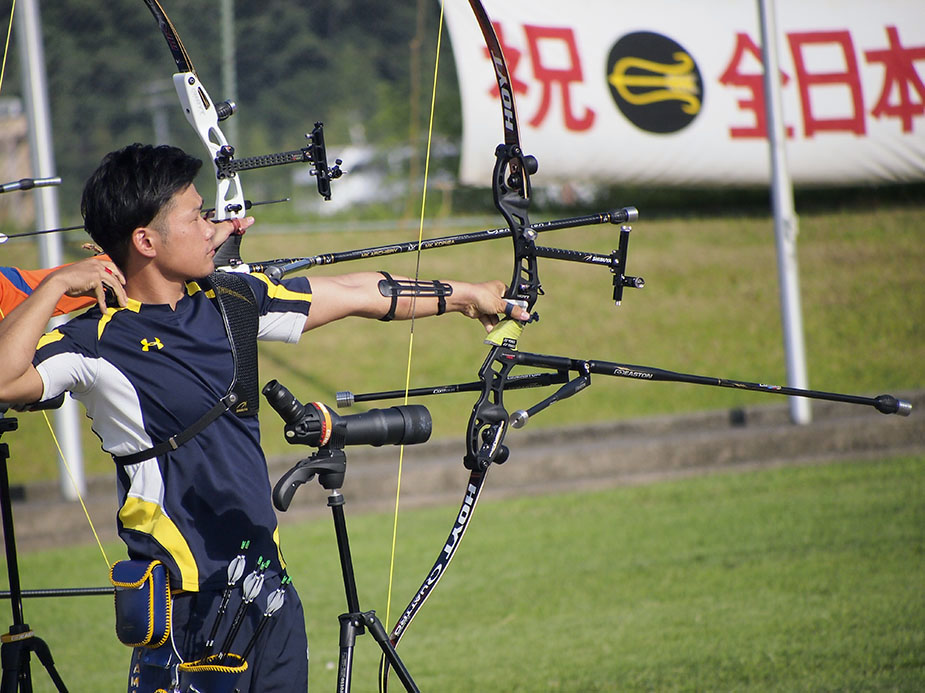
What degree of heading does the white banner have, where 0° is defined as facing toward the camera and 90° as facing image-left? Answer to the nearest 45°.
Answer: approximately 0°

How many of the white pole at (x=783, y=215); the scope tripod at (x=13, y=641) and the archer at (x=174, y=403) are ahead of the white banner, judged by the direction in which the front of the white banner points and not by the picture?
3

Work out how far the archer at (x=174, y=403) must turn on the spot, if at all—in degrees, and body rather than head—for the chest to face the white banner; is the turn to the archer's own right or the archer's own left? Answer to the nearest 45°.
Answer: approximately 90° to the archer's own left

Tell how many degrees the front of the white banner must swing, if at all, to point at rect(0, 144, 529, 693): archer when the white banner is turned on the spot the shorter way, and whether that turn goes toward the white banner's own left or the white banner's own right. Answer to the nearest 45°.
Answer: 0° — it already faces them

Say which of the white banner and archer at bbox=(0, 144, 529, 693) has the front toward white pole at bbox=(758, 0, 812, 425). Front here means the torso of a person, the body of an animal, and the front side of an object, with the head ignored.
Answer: the white banner

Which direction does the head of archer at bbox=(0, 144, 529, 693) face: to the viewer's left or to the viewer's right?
to the viewer's right
